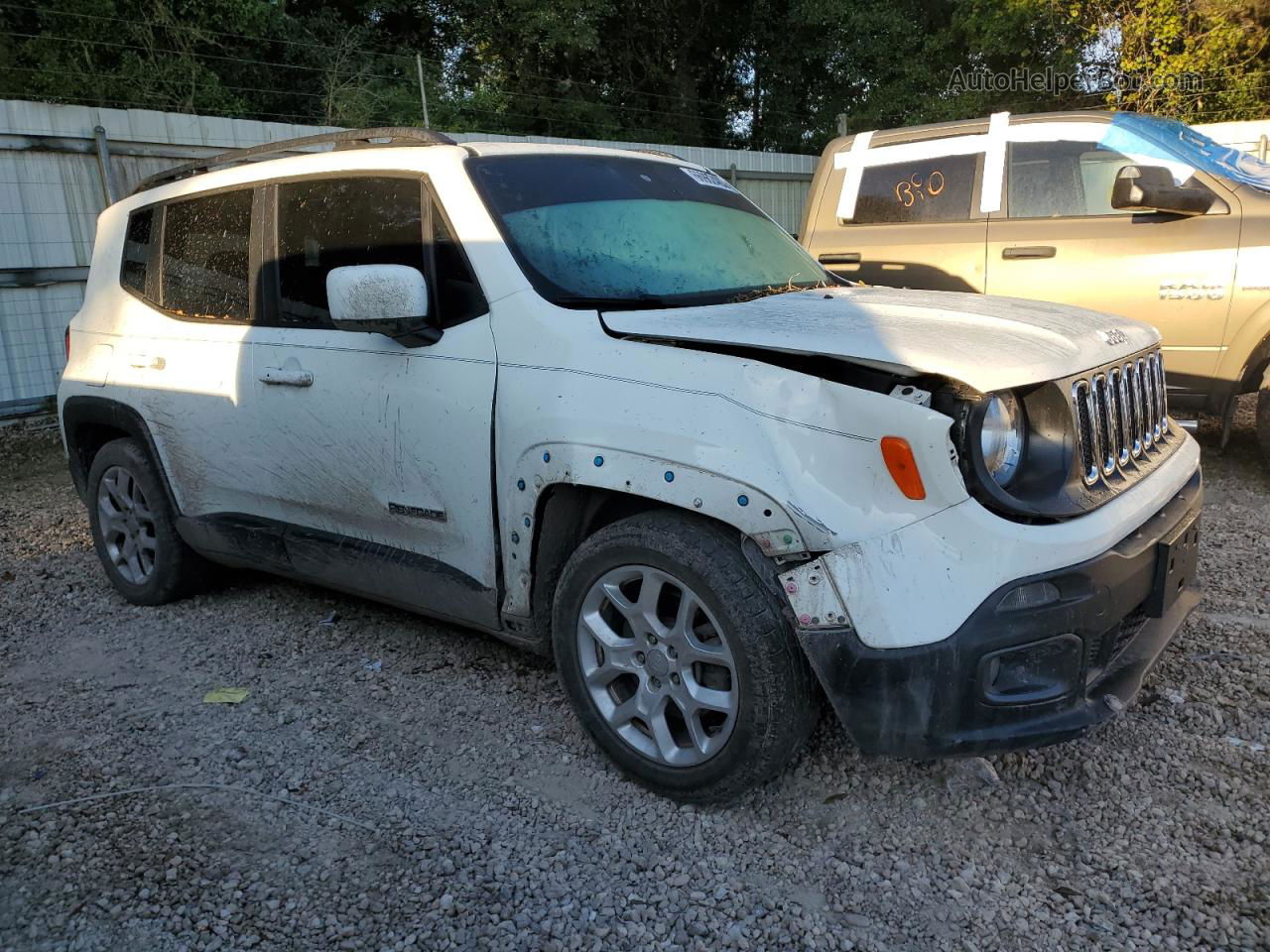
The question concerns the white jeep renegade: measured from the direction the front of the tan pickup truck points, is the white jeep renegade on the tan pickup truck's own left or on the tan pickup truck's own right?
on the tan pickup truck's own right

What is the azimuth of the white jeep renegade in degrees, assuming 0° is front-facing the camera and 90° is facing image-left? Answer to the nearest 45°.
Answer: approximately 315°

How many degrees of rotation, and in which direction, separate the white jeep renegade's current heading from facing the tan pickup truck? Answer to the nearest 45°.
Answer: approximately 90° to its left

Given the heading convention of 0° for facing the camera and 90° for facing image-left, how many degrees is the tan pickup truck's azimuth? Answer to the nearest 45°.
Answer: approximately 270°
